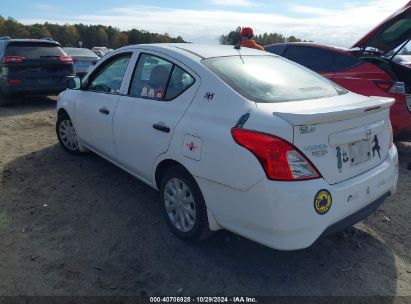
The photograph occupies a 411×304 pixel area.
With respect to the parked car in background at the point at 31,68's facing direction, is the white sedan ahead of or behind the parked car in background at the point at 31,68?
behind

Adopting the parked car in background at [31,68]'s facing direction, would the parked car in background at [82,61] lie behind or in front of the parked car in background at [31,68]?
in front

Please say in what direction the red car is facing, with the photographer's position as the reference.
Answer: facing away from the viewer and to the left of the viewer

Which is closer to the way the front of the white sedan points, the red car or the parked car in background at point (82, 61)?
the parked car in background

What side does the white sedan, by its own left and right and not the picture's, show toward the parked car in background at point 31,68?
front

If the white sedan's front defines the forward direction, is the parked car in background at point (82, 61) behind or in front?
in front

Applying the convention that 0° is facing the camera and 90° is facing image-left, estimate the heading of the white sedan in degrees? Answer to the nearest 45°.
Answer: approximately 135°

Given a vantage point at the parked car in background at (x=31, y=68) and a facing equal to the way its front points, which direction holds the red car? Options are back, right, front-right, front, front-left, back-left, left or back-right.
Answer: back-right

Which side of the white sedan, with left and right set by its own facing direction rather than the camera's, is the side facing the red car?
right

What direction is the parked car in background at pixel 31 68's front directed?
away from the camera

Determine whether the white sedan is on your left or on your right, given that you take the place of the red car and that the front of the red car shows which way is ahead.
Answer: on your left
